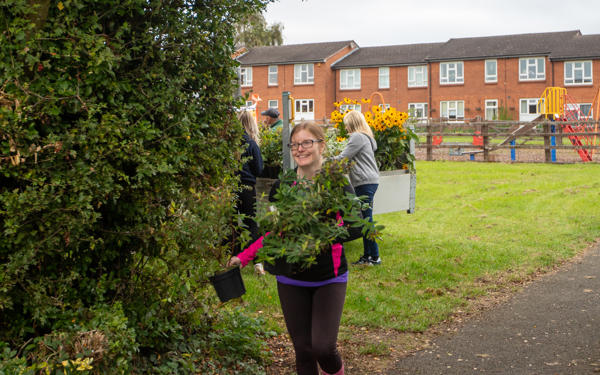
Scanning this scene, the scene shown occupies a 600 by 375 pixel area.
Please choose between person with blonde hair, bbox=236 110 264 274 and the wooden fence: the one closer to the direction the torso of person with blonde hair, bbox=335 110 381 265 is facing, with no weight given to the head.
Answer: the person with blonde hair

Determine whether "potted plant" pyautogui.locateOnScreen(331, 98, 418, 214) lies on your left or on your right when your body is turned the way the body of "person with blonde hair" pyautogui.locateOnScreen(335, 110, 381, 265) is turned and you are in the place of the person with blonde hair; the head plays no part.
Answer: on your right

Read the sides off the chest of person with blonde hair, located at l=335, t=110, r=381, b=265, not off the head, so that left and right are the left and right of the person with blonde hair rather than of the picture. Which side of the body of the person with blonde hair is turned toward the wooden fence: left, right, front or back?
right

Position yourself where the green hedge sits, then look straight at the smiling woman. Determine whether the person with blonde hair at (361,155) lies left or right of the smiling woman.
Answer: left

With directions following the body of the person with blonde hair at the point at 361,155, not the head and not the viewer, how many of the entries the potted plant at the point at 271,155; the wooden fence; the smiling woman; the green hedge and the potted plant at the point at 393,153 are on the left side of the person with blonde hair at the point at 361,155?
2

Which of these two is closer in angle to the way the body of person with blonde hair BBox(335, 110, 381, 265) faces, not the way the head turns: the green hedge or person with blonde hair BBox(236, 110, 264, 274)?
the person with blonde hair

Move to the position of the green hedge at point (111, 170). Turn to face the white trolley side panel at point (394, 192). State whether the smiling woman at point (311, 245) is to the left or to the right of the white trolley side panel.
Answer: right

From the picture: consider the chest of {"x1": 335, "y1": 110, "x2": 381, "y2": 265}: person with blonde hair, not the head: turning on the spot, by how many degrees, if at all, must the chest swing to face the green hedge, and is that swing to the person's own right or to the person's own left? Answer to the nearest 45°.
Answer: approximately 90° to the person's own left

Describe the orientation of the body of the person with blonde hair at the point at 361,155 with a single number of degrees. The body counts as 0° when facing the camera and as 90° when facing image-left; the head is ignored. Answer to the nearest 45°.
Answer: approximately 90°

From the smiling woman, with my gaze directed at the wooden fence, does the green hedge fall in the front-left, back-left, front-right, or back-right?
back-left
